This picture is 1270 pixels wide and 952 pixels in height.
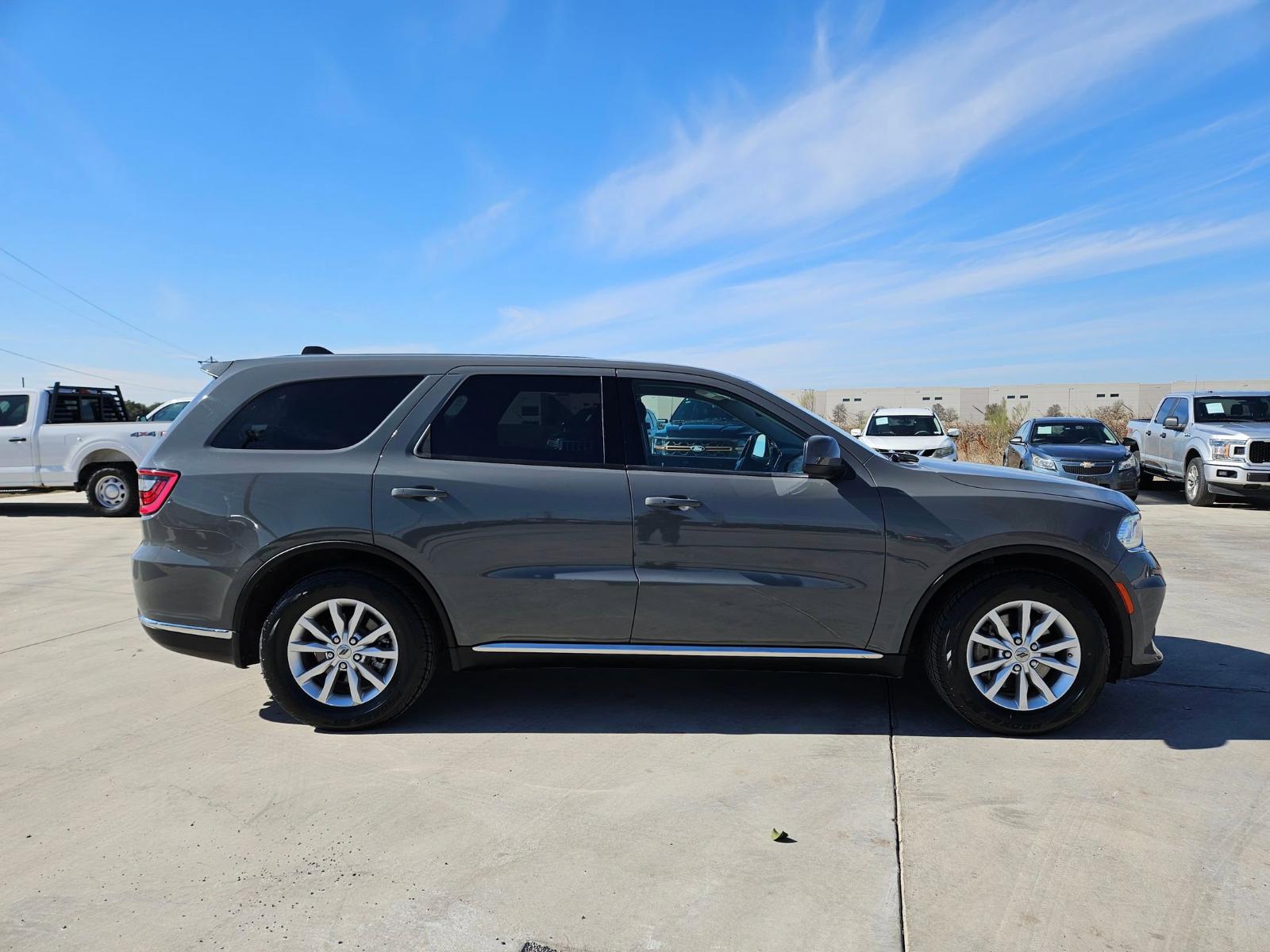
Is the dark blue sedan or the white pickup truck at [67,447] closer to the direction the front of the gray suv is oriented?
the dark blue sedan

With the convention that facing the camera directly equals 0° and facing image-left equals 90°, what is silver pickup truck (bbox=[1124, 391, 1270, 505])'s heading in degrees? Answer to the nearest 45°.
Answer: approximately 315°

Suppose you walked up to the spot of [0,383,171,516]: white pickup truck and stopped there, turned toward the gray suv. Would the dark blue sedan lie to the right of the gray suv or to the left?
left

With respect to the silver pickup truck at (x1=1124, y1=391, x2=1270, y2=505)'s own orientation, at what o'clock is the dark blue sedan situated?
The dark blue sedan is roughly at 3 o'clock from the silver pickup truck.

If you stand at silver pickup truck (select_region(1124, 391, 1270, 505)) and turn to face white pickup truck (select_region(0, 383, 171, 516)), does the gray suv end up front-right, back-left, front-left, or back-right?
front-left

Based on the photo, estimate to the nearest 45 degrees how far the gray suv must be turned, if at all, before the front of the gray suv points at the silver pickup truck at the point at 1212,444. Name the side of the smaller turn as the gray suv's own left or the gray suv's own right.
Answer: approximately 45° to the gray suv's own left

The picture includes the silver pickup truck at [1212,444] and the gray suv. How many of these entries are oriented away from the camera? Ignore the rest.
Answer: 0

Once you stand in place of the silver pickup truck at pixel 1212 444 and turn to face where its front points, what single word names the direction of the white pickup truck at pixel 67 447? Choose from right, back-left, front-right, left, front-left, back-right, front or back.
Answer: right

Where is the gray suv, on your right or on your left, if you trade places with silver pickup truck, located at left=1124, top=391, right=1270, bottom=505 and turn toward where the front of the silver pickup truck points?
on your right

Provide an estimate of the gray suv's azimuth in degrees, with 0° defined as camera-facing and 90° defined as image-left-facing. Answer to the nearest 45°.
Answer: approximately 270°

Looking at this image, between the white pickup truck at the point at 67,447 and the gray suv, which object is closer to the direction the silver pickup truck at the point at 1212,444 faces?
the gray suv

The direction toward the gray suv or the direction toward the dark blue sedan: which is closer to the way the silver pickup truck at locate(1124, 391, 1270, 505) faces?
the gray suv

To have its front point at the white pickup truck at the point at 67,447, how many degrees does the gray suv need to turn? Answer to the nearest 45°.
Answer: approximately 135° to its left

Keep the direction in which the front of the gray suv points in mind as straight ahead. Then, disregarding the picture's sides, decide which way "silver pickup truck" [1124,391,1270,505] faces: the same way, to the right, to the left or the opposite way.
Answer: to the right
